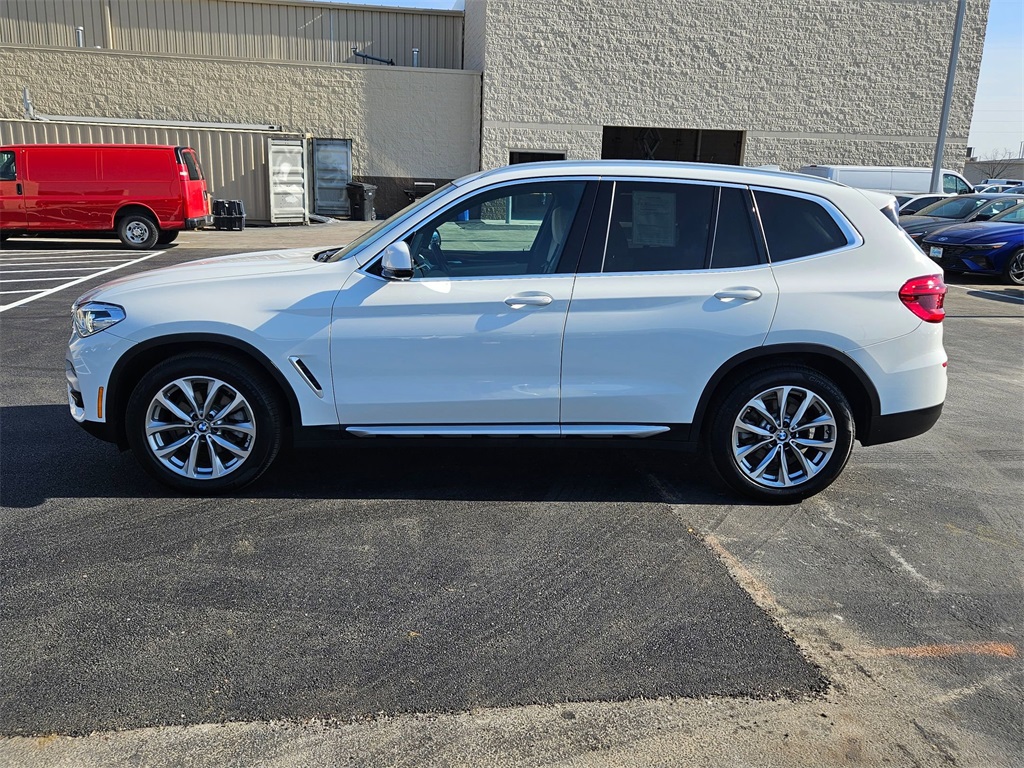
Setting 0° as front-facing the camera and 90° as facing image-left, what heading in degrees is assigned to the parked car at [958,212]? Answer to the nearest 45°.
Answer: approximately 45°

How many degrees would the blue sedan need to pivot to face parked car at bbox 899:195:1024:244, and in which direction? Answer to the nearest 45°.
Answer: approximately 135° to its right

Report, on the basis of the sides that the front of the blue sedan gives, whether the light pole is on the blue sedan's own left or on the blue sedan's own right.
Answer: on the blue sedan's own right

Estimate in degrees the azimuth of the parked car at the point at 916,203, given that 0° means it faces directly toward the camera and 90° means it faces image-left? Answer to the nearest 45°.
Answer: approximately 45°

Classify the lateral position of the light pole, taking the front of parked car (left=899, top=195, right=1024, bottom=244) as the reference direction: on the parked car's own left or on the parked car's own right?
on the parked car's own right

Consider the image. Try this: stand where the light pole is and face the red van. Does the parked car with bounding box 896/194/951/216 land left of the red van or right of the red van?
left

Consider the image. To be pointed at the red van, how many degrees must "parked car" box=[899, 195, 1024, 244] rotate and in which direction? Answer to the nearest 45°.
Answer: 0° — it already faces it

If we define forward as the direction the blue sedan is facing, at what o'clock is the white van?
The white van is roughly at 4 o'clock from the blue sedan.

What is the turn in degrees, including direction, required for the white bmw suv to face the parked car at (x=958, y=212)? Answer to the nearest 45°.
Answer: approximately 135° to its right

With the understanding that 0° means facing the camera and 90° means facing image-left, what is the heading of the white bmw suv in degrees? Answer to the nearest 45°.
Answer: approximately 90°
